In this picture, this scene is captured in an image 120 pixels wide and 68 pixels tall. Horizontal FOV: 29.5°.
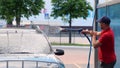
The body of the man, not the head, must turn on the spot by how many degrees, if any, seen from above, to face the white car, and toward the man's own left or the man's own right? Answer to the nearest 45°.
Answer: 0° — they already face it

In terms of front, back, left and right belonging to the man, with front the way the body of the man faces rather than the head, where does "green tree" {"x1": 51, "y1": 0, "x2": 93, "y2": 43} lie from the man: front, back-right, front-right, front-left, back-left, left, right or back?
right

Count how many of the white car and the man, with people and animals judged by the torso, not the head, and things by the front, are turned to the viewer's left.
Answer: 1

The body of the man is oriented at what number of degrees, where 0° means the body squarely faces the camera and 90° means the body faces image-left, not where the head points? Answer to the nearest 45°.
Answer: approximately 90°

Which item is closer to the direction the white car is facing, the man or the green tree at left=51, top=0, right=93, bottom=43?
the man

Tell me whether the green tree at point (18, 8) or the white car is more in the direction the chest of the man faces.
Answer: the white car
